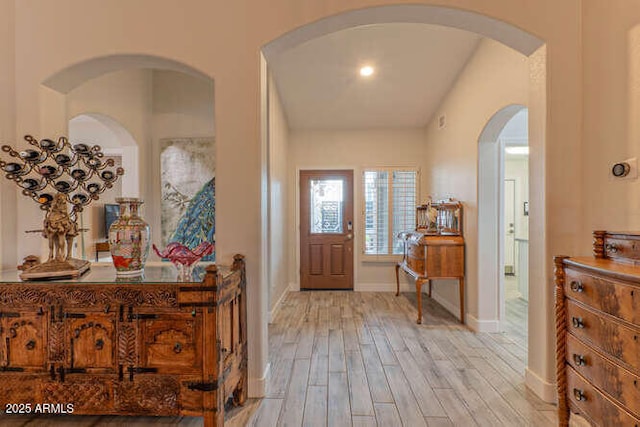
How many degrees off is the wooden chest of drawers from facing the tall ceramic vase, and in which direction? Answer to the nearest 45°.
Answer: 0° — it already faces it

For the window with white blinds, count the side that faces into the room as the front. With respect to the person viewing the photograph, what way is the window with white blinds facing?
facing the viewer

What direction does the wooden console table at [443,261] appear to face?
to the viewer's left

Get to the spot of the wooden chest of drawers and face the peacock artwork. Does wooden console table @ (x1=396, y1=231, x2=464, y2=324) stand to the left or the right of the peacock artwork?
right

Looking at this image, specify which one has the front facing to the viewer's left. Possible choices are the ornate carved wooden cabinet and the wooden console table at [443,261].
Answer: the wooden console table

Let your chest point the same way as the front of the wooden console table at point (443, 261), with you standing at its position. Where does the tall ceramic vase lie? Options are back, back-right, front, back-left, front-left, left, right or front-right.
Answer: front-left

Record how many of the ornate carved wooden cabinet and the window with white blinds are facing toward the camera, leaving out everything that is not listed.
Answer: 2

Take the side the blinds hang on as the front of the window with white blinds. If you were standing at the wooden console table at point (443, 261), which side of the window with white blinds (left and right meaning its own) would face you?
front

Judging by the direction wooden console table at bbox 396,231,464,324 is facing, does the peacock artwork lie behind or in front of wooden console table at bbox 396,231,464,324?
in front

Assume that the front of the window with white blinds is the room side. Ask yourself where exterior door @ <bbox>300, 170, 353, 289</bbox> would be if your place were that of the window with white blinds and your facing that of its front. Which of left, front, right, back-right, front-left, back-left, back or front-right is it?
right

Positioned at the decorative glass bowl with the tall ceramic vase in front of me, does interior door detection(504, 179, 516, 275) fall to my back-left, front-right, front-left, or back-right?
back-right

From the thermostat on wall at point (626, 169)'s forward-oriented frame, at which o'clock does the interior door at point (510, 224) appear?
The interior door is roughly at 4 o'clock from the thermostat on wall.

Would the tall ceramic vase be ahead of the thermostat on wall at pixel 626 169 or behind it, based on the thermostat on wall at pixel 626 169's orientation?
ahead

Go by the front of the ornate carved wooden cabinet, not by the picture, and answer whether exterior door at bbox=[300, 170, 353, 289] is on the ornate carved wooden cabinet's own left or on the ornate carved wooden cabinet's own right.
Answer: on the ornate carved wooden cabinet's own left

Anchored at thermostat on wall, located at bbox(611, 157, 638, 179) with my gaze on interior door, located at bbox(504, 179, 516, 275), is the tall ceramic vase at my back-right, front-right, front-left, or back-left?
back-left
